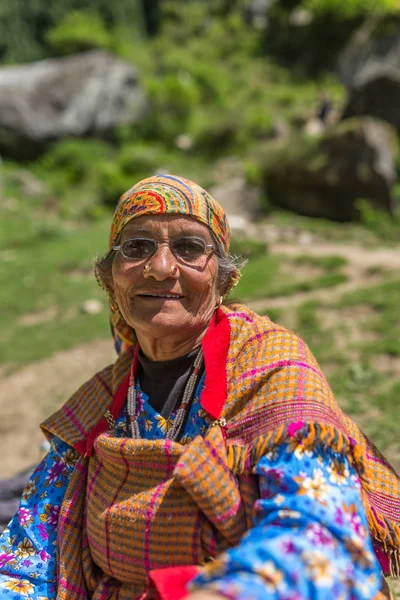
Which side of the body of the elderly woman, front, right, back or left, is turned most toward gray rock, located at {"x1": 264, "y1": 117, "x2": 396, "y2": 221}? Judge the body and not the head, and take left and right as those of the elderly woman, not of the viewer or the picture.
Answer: back

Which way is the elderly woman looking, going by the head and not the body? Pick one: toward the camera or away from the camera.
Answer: toward the camera

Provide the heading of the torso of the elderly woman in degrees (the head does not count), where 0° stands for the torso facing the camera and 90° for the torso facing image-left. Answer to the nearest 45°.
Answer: approximately 0°

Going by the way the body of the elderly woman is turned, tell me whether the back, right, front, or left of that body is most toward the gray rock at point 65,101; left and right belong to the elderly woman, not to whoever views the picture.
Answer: back

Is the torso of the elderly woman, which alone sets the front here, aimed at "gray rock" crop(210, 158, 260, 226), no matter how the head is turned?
no

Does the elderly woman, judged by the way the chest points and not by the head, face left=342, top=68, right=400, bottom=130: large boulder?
no
